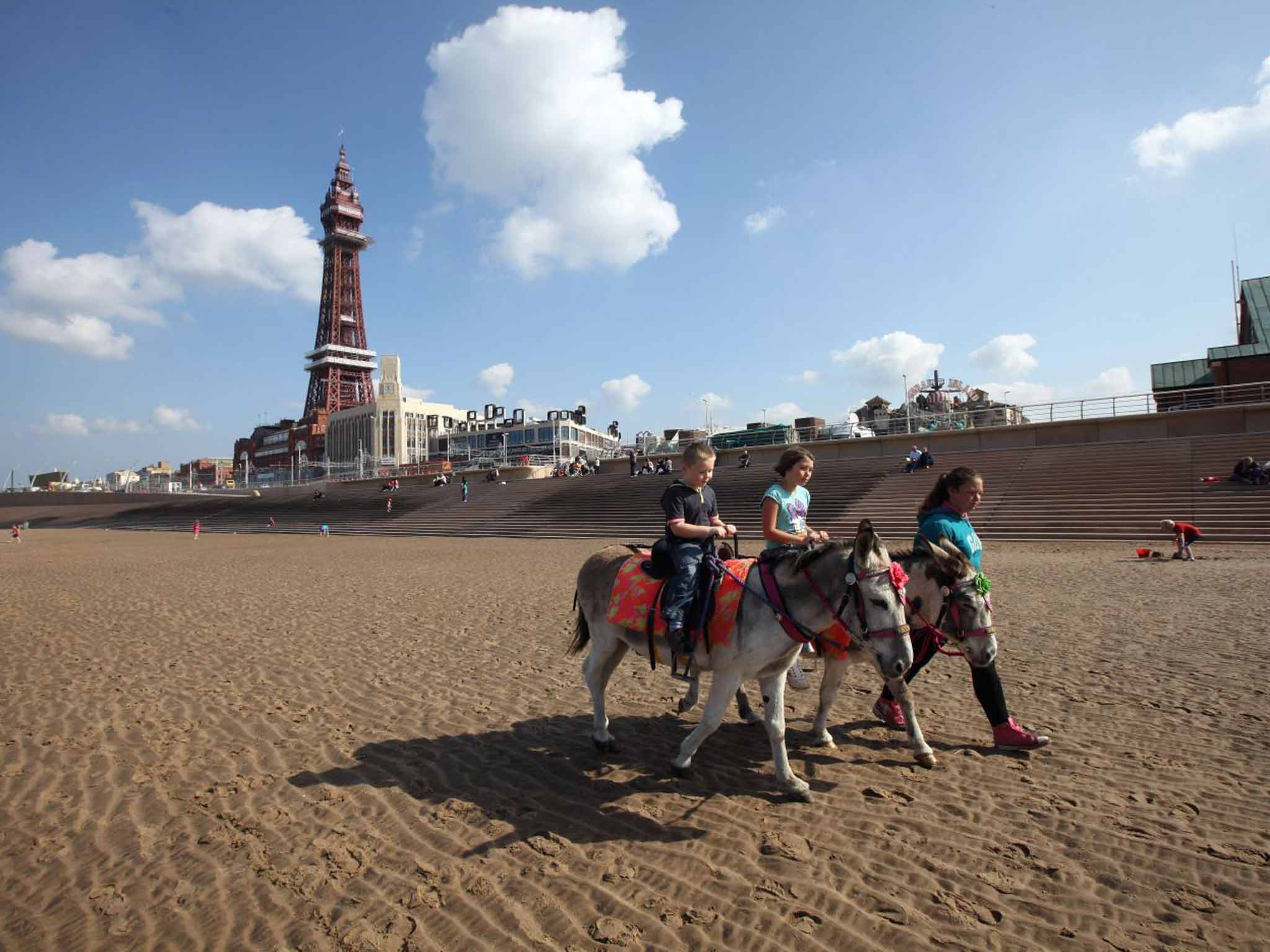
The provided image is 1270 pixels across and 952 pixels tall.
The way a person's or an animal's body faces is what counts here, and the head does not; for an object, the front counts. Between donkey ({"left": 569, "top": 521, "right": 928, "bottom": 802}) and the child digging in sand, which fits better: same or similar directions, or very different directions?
very different directions

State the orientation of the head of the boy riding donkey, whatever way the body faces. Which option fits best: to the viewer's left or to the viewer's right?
to the viewer's right

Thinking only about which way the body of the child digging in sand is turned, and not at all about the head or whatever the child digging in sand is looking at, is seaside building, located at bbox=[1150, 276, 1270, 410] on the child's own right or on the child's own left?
on the child's own right

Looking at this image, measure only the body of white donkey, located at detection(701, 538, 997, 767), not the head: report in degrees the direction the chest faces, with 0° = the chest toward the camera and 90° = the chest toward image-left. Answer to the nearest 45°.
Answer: approximately 315°

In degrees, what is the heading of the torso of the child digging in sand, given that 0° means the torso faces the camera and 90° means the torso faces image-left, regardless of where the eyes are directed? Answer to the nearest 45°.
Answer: approximately 90°

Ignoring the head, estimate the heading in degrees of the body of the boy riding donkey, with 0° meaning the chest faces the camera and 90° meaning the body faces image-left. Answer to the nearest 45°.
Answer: approximately 315°

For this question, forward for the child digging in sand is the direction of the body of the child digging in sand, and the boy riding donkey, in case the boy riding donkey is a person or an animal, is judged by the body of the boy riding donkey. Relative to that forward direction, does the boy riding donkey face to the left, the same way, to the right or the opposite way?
the opposite way
